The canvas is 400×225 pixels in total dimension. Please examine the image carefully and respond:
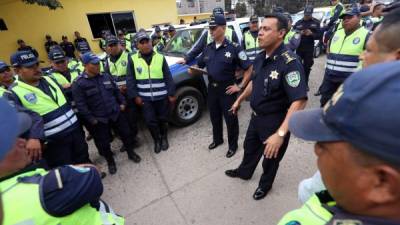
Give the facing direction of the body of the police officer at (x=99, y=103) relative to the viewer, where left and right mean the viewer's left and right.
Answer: facing the viewer and to the right of the viewer

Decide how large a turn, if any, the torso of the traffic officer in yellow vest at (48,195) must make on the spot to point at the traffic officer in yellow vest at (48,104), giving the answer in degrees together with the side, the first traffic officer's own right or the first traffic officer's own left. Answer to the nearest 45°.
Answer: approximately 45° to the first traffic officer's own left

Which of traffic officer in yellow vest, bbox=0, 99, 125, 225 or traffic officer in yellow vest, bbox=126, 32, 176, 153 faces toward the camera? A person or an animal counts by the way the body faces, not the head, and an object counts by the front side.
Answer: traffic officer in yellow vest, bbox=126, 32, 176, 153

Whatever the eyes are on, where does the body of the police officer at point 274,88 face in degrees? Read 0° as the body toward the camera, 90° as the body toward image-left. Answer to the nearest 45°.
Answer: approximately 45°

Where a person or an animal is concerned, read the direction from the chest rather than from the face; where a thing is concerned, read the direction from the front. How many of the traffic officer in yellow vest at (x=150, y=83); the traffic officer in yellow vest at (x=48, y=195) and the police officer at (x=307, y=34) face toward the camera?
2

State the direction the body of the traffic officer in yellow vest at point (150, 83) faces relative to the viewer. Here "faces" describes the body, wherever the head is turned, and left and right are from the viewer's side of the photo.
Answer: facing the viewer

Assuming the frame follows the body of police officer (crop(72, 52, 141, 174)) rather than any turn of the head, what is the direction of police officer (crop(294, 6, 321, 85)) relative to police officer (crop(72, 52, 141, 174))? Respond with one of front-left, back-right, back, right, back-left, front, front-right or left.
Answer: front-left

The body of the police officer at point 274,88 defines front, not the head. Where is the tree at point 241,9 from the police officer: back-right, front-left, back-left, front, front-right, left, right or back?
back-right

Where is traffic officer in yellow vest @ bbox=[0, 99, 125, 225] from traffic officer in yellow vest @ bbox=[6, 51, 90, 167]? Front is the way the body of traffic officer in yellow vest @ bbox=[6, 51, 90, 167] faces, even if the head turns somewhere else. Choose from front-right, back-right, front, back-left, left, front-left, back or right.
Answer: front-right

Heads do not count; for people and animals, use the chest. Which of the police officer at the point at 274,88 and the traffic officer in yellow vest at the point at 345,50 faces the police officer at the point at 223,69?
the traffic officer in yellow vest

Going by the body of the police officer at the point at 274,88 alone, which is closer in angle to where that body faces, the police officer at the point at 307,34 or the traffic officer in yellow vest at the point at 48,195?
the traffic officer in yellow vest

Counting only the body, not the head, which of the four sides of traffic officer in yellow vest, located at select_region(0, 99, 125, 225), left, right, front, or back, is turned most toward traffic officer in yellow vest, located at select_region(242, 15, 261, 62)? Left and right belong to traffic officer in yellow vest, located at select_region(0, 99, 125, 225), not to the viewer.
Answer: front

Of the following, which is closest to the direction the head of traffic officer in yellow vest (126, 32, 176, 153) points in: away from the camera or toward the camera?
toward the camera

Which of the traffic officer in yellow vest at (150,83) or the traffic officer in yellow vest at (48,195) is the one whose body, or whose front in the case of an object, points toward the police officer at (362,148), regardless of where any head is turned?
the traffic officer in yellow vest at (150,83)

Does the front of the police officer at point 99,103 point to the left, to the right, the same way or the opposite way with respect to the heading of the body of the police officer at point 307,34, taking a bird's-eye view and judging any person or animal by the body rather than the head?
to the left

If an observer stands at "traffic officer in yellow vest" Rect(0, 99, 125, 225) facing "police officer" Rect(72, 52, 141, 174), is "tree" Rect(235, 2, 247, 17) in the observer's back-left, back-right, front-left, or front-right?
front-right

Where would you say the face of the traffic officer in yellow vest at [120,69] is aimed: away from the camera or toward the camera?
toward the camera

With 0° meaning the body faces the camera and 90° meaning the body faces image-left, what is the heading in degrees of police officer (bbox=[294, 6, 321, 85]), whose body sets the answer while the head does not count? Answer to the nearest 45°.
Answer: approximately 0°

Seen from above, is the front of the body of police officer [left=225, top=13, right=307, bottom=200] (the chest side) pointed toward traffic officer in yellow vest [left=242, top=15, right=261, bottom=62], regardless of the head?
no

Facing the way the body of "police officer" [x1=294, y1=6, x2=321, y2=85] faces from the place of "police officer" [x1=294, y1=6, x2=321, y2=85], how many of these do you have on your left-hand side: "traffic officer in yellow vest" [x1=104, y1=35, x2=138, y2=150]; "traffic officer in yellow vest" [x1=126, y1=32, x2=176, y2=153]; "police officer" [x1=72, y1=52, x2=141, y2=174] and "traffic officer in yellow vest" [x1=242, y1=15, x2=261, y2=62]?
0

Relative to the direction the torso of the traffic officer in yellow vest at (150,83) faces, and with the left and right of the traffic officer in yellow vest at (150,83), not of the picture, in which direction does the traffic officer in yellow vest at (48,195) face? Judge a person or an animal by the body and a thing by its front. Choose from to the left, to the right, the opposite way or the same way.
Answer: the opposite way
